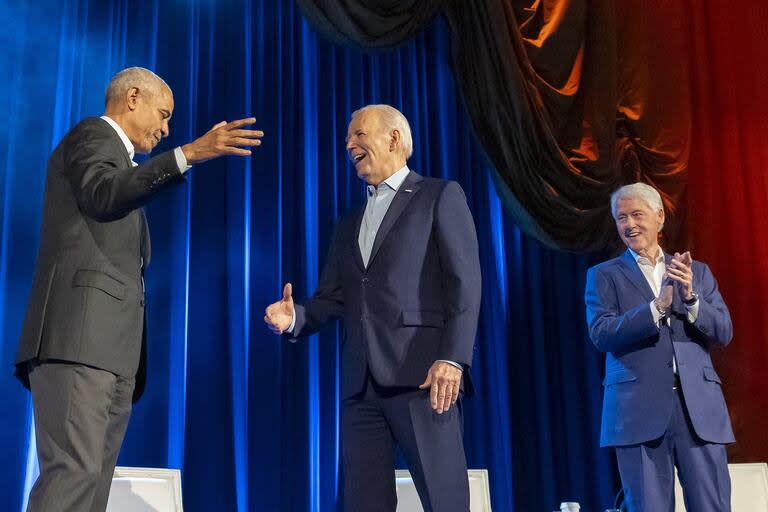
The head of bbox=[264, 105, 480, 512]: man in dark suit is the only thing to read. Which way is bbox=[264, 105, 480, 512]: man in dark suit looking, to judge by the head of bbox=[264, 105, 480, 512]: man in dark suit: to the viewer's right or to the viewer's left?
to the viewer's left

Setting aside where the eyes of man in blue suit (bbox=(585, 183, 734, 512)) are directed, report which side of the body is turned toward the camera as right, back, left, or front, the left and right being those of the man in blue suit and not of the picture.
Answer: front

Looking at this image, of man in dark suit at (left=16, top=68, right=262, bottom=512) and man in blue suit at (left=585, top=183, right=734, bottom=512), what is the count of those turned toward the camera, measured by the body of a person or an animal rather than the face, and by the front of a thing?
1

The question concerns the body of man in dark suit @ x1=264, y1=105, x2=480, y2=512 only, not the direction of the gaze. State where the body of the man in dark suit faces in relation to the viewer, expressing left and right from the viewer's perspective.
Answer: facing the viewer and to the left of the viewer

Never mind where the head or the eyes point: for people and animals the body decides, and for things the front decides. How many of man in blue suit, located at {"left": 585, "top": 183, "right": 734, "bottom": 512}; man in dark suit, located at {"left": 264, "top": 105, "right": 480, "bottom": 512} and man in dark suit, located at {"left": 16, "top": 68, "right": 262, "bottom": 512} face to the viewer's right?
1

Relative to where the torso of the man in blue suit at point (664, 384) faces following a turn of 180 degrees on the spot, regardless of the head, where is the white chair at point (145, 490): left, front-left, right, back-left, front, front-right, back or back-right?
left

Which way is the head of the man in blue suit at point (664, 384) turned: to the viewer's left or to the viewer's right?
to the viewer's left

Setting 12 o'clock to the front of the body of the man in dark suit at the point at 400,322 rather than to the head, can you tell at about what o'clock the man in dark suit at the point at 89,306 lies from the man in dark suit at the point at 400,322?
the man in dark suit at the point at 89,306 is roughly at 1 o'clock from the man in dark suit at the point at 400,322.

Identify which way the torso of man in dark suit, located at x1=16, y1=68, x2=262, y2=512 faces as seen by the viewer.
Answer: to the viewer's right

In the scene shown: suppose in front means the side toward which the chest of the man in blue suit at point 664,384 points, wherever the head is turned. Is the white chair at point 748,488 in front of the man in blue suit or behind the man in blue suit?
behind

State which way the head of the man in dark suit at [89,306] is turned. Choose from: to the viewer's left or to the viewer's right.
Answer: to the viewer's right

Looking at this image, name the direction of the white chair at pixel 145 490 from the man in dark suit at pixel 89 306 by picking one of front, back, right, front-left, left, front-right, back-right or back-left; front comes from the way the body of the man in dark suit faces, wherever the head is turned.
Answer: left

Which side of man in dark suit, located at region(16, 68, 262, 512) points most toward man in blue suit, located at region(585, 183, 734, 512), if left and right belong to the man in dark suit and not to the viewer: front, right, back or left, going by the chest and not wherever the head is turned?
front
